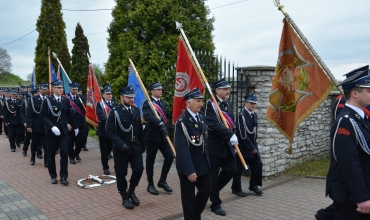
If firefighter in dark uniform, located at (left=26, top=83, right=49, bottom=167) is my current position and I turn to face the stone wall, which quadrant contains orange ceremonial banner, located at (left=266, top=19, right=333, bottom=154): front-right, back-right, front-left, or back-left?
front-right

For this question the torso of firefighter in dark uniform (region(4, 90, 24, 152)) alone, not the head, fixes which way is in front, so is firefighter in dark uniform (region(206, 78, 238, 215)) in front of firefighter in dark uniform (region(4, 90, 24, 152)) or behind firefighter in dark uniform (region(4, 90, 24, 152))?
in front

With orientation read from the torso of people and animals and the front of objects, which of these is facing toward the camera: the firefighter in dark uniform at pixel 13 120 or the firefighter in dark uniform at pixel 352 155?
the firefighter in dark uniform at pixel 13 120

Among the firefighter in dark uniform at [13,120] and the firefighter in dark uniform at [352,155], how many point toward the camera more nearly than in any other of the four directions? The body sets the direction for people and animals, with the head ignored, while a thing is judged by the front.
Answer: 1

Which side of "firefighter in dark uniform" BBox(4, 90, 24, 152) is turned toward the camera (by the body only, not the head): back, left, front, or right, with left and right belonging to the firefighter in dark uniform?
front

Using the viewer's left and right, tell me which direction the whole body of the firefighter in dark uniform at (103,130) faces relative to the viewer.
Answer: facing the viewer and to the right of the viewer

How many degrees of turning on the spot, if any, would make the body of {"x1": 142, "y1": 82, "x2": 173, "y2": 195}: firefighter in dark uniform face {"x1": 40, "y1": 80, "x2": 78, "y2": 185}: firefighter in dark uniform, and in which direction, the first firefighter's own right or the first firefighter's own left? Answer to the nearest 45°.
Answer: approximately 135° to the first firefighter's own right

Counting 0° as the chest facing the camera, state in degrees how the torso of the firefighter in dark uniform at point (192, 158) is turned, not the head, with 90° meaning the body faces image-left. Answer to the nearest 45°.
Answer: approximately 315°

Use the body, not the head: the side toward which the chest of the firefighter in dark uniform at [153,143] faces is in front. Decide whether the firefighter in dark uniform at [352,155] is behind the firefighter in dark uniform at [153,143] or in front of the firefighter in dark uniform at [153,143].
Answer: in front

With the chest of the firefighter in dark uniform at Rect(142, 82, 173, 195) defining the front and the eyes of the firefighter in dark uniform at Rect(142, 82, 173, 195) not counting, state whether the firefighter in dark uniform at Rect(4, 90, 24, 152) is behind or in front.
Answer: behind
